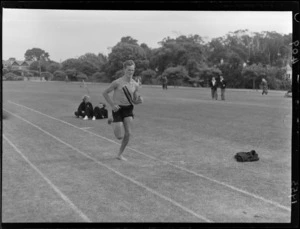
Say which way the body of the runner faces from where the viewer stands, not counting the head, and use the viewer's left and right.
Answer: facing the viewer and to the right of the viewer
